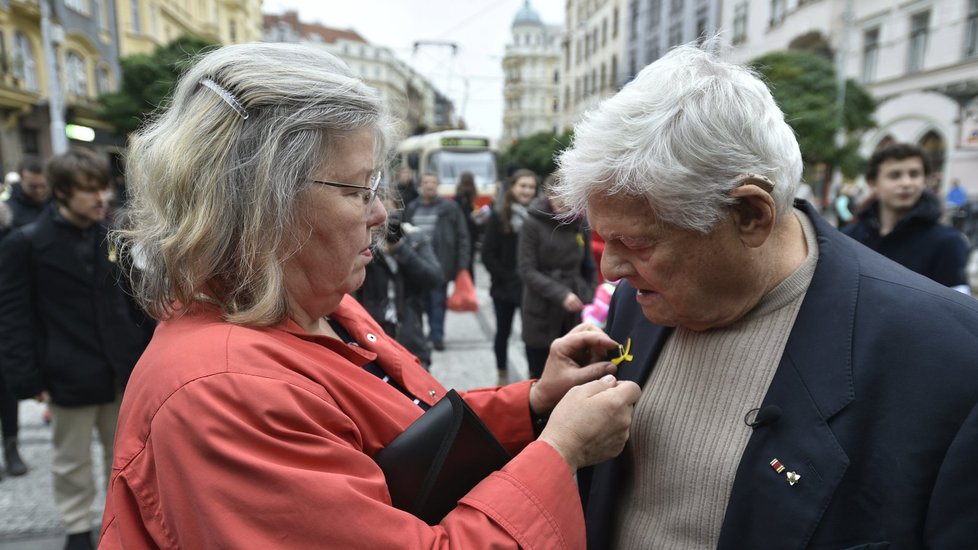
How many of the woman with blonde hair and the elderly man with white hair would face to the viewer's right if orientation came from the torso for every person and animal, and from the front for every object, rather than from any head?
1

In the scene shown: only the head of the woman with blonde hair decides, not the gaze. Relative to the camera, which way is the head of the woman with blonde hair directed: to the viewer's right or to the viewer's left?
to the viewer's right

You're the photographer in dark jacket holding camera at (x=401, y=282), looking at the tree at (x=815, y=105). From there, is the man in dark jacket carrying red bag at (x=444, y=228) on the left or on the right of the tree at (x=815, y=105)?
left

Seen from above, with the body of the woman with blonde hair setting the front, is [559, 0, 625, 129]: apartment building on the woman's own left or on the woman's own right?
on the woman's own left

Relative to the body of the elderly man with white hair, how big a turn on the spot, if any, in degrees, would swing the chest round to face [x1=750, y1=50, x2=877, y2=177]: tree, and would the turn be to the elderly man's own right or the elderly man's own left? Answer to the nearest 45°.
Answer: approximately 135° to the elderly man's own right

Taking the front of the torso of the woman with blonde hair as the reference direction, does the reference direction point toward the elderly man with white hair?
yes

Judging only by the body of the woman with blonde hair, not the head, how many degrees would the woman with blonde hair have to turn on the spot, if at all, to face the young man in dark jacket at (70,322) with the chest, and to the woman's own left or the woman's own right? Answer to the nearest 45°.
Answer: approximately 135° to the woman's own left

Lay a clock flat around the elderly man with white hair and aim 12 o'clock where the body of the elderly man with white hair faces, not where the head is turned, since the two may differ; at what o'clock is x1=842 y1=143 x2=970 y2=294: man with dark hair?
The man with dark hair is roughly at 5 o'clock from the elderly man with white hair.

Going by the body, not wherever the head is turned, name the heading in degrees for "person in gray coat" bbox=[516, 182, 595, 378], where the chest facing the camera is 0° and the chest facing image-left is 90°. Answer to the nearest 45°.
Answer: approximately 315°

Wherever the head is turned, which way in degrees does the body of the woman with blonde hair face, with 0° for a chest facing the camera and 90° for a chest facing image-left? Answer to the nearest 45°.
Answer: approximately 270°

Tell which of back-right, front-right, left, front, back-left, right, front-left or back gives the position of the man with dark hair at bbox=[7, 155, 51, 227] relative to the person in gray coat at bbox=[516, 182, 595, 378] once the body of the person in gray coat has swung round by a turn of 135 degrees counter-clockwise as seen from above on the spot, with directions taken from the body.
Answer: left

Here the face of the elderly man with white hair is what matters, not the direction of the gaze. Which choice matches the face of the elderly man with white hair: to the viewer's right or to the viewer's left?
to the viewer's left

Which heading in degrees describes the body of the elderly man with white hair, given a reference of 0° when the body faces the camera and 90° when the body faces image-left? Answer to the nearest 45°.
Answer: approximately 45°
